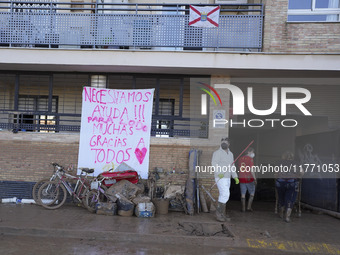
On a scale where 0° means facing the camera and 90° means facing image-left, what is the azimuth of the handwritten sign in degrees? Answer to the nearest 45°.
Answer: approximately 0°

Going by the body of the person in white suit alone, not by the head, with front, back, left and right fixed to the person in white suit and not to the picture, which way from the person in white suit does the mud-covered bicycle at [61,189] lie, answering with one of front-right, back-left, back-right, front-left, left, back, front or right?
back-right

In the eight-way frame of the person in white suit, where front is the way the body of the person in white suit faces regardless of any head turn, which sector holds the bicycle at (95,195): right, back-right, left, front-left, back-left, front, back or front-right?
back-right

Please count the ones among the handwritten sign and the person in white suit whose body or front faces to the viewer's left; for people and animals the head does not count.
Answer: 0
